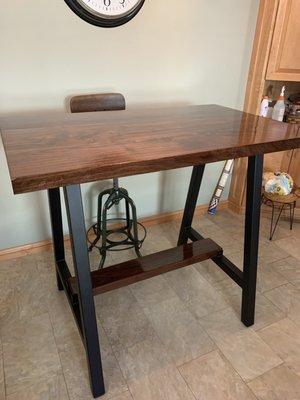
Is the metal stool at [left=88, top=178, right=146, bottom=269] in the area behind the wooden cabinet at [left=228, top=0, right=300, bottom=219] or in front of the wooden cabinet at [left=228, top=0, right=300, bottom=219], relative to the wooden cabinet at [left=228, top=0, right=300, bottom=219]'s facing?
in front

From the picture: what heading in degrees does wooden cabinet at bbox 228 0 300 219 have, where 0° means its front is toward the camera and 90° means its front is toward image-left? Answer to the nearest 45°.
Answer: approximately 0°

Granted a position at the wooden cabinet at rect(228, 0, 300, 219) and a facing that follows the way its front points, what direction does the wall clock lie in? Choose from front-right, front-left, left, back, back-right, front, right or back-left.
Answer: front-right

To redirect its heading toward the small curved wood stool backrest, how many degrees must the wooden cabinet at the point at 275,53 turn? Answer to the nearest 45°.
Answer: approximately 45° to its right
